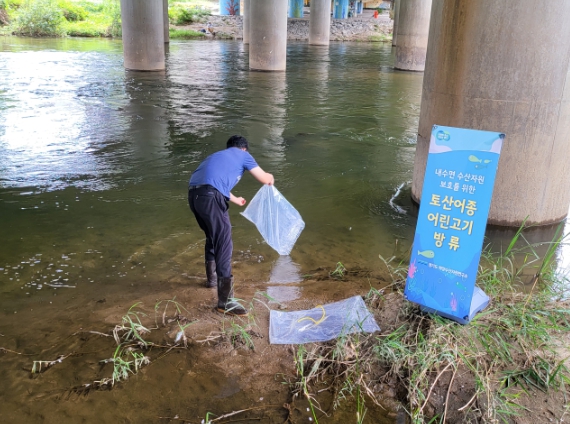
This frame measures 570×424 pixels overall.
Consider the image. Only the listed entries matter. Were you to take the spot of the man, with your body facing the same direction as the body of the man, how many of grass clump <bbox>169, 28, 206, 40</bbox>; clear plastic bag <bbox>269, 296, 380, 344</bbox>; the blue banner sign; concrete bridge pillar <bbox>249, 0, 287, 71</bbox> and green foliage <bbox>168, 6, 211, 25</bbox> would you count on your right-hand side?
2

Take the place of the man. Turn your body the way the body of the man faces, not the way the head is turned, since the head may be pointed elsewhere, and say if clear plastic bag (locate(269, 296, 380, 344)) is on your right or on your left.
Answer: on your right

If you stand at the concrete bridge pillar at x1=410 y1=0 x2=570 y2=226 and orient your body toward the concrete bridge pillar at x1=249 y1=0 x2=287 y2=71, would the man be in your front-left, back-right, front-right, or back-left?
back-left

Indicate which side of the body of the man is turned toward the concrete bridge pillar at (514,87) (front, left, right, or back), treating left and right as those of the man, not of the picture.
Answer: front

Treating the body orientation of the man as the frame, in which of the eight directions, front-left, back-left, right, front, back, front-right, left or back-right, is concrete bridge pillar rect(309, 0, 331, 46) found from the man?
front-left

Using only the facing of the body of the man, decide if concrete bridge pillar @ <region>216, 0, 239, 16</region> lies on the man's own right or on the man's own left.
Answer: on the man's own left

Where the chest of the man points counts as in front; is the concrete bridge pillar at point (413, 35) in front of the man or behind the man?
in front

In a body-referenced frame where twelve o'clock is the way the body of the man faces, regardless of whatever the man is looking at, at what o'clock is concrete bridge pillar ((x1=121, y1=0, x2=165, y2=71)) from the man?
The concrete bridge pillar is roughly at 10 o'clock from the man.

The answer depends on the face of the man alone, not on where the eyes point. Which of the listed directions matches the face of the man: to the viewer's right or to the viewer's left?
to the viewer's right

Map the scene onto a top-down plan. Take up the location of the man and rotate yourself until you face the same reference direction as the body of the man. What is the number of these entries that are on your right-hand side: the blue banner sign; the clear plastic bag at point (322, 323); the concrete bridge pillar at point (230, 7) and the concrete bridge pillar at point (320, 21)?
2

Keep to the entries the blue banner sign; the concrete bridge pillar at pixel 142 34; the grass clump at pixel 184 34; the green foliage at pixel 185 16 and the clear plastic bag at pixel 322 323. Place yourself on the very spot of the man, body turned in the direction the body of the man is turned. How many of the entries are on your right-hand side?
2

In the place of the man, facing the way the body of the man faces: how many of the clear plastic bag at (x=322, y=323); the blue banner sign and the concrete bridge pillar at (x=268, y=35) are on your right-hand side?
2

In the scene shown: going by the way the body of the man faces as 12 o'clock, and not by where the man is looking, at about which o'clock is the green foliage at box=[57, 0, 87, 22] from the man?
The green foliage is roughly at 10 o'clock from the man.

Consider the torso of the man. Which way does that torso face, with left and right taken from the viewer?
facing away from the viewer and to the right of the viewer

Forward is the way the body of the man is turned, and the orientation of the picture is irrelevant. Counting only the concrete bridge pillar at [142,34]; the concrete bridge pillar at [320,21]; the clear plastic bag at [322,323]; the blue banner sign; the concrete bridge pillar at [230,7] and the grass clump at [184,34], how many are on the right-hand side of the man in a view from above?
2

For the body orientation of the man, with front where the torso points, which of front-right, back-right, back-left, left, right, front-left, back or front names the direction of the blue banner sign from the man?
right
